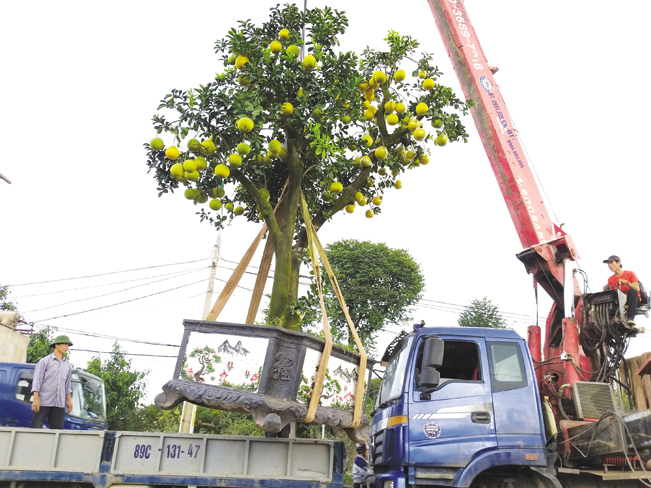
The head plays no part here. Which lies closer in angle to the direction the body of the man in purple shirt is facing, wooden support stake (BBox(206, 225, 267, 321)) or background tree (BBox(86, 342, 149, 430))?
the wooden support stake

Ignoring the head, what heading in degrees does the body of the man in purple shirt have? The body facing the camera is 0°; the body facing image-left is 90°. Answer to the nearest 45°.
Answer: approximately 315°

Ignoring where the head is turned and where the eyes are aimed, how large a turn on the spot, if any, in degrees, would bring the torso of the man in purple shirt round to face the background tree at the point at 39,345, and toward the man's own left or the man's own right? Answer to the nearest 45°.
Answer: approximately 135° to the man's own left

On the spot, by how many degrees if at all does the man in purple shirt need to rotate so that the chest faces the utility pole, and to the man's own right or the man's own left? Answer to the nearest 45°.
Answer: approximately 135° to the man's own left

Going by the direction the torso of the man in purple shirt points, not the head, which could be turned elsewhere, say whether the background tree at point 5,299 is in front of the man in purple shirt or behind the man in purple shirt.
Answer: behind

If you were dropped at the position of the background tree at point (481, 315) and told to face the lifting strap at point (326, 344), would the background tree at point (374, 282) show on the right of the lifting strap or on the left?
right

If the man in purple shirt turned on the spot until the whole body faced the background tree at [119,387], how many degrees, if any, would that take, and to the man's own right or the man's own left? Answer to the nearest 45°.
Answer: approximately 135° to the man's own left
